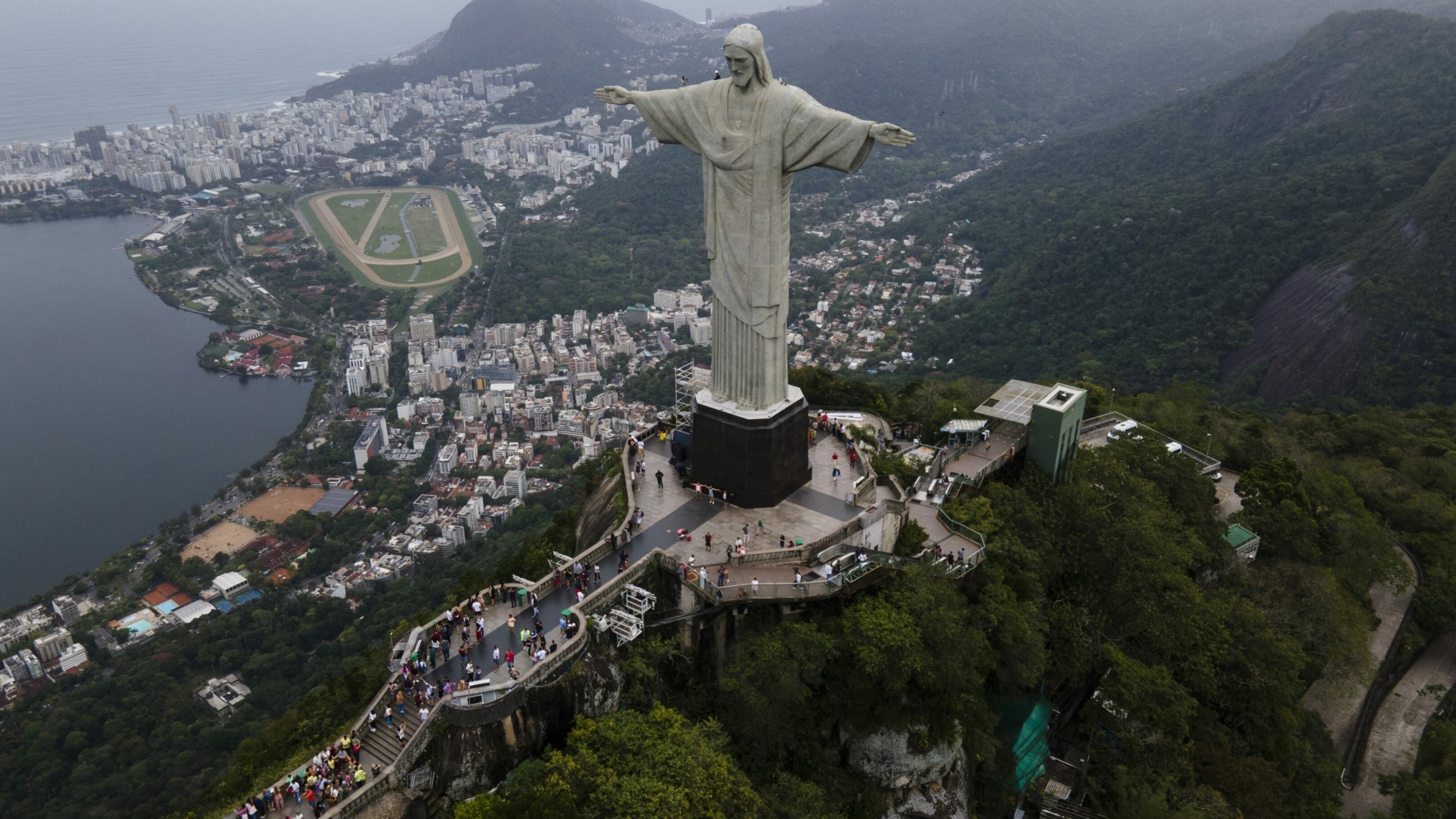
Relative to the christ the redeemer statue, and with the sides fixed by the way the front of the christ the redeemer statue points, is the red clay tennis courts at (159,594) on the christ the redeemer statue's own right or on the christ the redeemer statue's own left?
on the christ the redeemer statue's own right

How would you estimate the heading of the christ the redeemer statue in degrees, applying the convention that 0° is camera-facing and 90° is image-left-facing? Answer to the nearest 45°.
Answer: approximately 45°

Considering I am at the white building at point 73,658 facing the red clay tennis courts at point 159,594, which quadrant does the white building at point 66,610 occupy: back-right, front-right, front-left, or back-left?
front-left

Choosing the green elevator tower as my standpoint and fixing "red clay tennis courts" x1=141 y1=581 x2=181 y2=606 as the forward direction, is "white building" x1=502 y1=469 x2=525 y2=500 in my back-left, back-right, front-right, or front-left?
front-right

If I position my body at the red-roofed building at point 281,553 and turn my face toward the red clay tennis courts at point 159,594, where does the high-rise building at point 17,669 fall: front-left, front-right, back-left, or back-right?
front-left

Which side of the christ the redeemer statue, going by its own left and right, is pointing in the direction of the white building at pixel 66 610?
right

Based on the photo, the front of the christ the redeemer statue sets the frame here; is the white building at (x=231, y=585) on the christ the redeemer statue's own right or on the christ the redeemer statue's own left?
on the christ the redeemer statue's own right

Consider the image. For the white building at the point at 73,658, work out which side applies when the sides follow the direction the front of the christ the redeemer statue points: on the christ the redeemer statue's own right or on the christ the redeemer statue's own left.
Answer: on the christ the redeemer statue's own right

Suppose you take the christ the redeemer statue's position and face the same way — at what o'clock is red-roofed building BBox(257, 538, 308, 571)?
The red-roofed building is roughly at 3 o'clock from the christ the redeemer statue.

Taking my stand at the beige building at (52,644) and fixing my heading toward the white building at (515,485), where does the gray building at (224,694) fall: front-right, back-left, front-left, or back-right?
front-right
